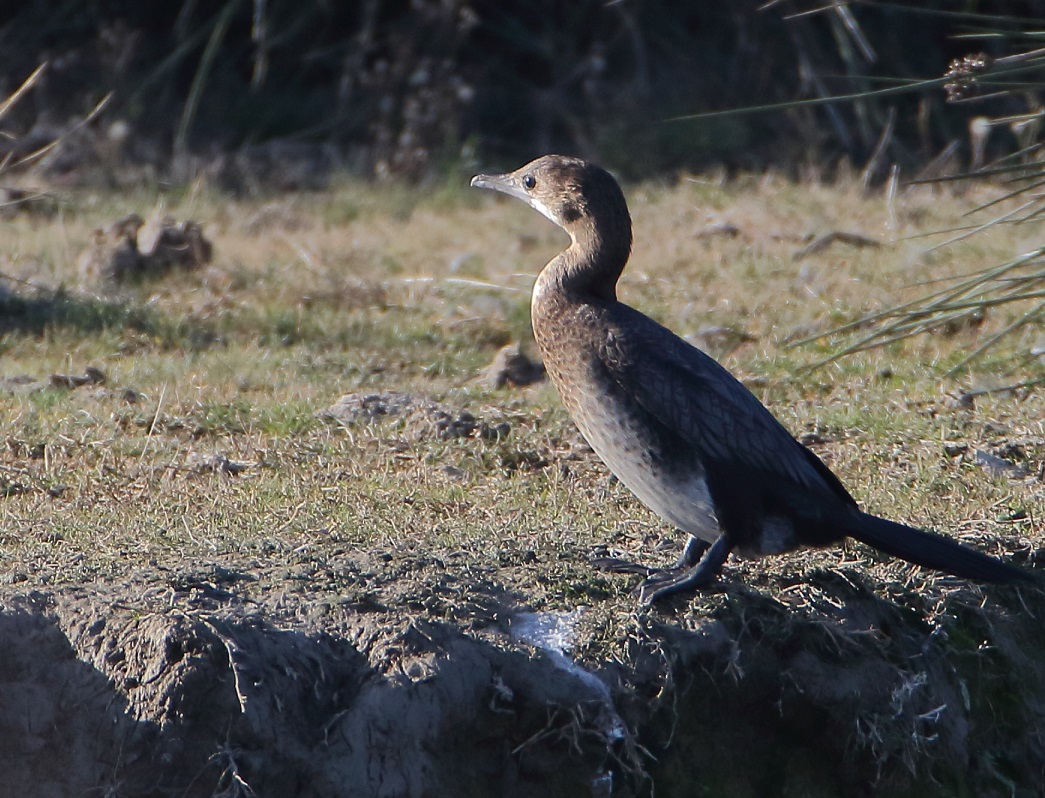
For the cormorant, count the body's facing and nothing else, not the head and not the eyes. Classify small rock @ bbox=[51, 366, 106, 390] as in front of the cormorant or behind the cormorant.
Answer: in front

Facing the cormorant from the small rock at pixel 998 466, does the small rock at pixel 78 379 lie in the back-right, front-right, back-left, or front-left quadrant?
front-right

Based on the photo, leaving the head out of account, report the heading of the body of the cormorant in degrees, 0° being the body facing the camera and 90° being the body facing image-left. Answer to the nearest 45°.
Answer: approximately 90°

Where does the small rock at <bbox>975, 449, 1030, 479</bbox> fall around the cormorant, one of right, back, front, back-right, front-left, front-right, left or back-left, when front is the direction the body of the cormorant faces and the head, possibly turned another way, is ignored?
back-right
